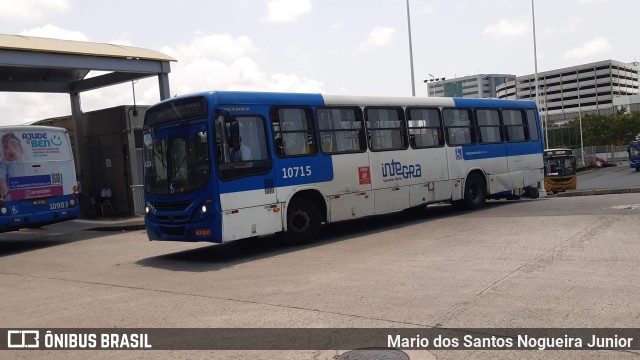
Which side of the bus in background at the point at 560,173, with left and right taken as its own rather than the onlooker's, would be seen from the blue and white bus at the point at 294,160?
front

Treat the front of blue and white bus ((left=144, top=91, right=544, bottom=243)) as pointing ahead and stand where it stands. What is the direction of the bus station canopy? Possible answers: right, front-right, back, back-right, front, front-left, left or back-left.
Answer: right

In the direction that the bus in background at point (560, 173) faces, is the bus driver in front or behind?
in front

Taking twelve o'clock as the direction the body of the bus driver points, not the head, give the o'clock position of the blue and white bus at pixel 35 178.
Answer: The blue and white bus is roughly at 3 o'clock from the bus driver.

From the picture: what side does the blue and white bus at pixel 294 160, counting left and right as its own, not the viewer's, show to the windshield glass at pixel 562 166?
back

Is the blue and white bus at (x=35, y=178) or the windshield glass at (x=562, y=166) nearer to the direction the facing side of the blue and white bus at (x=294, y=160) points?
the blue and white bus

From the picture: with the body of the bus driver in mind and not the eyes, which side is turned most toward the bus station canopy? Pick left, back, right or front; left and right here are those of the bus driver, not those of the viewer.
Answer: right

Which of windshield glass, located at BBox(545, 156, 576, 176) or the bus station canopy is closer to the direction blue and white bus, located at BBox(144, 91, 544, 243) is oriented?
the bus station canopy

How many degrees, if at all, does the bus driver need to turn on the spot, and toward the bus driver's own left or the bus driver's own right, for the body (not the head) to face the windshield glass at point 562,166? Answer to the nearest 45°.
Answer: approximately 180°

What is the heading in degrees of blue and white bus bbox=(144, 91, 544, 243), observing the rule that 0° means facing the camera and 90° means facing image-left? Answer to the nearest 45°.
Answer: approximately 45°

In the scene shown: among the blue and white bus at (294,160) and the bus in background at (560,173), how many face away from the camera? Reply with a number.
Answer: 0

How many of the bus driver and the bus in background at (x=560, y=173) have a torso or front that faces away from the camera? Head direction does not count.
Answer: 0

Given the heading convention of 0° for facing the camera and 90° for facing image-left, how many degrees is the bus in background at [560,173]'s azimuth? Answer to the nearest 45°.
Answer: approximately 0°
